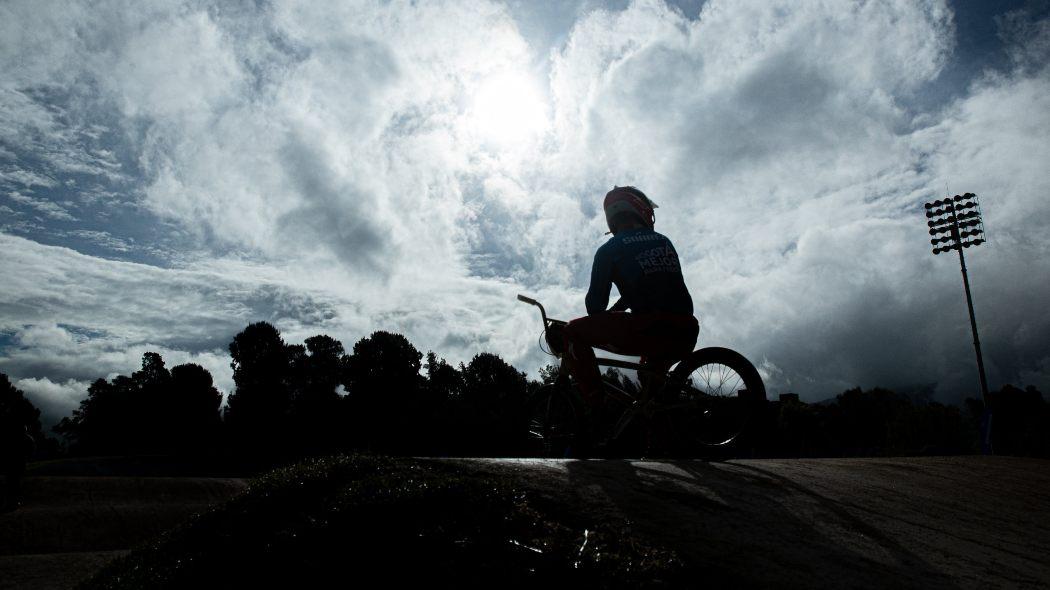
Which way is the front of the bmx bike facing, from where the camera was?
facing away from the viewer and to the left of the viewer

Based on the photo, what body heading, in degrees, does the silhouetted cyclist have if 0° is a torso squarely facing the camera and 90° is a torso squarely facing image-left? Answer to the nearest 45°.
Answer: approximately 135°
